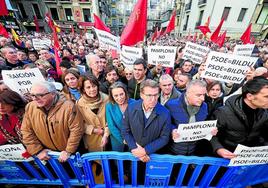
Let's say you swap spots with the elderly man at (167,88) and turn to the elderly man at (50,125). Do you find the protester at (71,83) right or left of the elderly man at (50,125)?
right

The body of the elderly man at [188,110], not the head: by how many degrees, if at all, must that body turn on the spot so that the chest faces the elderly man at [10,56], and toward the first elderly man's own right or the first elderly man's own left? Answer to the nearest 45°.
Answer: approximately 135° to the first elderly man's own right

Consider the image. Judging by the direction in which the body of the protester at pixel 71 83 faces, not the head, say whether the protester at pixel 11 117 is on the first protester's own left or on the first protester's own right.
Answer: on the first protester's own right

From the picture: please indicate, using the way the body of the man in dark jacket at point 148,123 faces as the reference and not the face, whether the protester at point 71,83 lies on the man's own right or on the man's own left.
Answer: on the man's own right

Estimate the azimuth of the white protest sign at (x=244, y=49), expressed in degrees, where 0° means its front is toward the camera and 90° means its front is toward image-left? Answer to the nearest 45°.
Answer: approximately 0°

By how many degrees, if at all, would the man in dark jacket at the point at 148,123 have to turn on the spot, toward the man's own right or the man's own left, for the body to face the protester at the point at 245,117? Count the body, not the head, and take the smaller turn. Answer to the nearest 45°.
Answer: approximately 90° to the man's own left

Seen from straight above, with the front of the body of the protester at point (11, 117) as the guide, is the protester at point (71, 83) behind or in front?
behind

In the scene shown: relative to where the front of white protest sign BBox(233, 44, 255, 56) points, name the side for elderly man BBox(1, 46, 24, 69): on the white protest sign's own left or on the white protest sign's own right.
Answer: on the white protest sign's own right

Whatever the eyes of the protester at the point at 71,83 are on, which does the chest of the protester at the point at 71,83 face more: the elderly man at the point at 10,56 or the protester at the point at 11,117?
the protester
